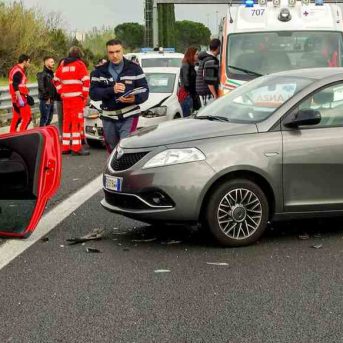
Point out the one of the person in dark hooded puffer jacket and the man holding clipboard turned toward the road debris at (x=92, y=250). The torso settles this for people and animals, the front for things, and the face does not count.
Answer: the man holding clipboard

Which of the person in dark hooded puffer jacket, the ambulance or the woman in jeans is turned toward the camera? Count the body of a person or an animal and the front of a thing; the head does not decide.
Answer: the ambulance

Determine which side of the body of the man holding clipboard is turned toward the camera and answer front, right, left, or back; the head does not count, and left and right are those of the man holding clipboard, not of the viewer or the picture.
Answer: front

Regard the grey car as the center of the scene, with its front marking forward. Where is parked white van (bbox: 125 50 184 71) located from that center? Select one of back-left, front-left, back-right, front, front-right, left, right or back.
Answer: back-right

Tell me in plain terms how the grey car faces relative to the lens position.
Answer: facing the viewer and to the left of the viewer

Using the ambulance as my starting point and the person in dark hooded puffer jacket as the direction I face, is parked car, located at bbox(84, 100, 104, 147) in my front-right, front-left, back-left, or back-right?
front-left

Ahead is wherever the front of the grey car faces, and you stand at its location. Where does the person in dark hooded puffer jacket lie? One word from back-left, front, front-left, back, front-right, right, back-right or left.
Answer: back-right

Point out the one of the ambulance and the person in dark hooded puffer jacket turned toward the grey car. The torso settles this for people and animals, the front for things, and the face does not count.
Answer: the ambulance

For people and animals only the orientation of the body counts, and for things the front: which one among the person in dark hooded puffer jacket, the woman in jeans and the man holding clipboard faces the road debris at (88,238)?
the man holding clipboard
